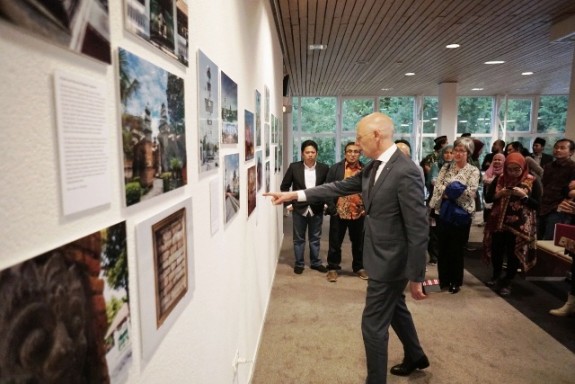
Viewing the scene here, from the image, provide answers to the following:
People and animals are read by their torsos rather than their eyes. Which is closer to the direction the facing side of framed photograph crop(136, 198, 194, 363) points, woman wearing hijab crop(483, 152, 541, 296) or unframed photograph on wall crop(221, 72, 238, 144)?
the woman wearing hijab

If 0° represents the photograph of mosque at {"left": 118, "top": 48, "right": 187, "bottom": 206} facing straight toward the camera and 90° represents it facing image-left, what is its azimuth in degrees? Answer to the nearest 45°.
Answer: approximately 315°

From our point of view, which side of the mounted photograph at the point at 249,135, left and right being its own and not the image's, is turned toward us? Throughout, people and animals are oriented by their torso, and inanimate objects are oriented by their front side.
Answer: right

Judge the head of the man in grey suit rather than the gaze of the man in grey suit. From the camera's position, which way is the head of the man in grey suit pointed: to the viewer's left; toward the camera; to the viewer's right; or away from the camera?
to the viewer's left

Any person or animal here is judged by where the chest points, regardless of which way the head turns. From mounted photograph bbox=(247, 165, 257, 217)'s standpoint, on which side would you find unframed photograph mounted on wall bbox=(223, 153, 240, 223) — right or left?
on its right

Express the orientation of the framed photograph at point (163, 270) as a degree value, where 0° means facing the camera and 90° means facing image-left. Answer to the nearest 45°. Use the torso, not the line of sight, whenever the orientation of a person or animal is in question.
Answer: approximately 315°

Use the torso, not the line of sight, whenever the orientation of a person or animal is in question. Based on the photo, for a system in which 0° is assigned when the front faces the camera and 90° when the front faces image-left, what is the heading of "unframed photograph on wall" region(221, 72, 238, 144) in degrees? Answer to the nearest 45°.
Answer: approximately 270°

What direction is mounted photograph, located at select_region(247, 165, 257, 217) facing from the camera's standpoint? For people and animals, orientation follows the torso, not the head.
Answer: to the viewer's right

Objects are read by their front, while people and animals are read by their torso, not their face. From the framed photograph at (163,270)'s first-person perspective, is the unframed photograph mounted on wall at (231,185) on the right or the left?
on its left
